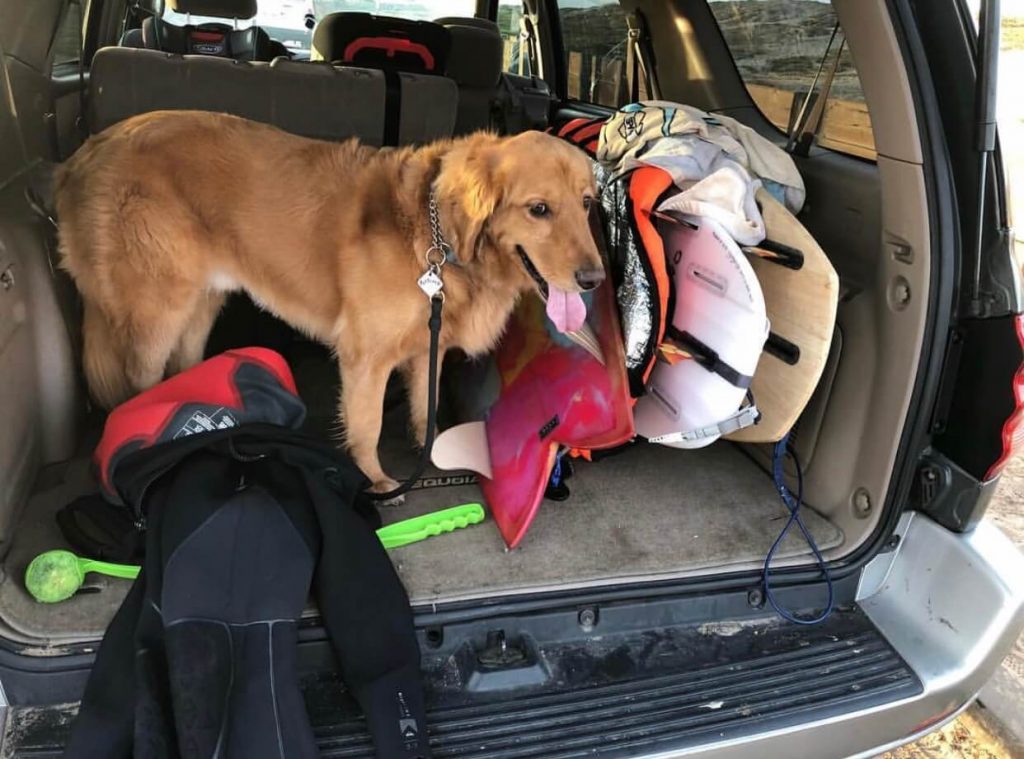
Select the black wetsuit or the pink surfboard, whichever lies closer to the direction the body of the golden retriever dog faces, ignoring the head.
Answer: the pink surfboard

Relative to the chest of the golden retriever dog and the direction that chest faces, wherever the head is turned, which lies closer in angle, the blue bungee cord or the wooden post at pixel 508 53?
the blue bungee cord

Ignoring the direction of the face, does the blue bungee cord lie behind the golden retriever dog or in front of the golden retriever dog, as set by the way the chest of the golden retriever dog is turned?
in front

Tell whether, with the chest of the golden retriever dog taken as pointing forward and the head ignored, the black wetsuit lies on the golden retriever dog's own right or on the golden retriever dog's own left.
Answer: on the golden retriever dog's own right

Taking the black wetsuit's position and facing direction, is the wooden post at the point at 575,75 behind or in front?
behind

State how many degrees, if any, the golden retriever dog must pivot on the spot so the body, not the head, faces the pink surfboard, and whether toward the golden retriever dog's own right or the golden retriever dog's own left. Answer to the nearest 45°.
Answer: approximately 45° to the golden retriever dog's own right

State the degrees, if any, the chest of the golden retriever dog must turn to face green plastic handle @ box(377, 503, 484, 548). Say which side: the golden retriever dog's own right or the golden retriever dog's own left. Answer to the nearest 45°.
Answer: approximately 45° to the golden retriever dog's own right

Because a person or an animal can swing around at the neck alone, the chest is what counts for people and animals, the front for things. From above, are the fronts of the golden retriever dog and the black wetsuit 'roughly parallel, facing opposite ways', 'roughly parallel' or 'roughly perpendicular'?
roughly perpendicular

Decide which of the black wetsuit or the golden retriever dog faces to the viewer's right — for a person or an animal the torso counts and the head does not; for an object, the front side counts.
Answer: the golden retriever dog

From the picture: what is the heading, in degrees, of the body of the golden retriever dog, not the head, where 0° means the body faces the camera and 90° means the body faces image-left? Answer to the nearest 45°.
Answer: approximately 270°

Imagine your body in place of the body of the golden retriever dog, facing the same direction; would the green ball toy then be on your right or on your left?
on your right
